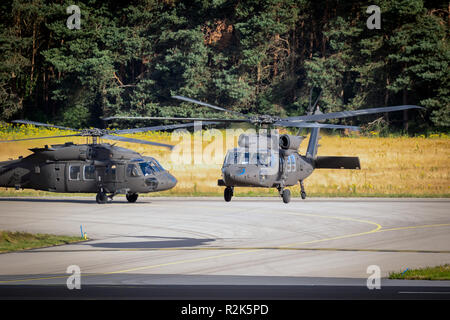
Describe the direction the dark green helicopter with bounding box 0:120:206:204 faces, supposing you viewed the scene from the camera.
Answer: facing the viewer and to the right of the viewer

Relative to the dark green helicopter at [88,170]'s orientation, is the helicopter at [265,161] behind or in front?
in front

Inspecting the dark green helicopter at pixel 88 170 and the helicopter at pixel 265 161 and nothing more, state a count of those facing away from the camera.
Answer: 0

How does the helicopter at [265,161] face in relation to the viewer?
toward the camera
